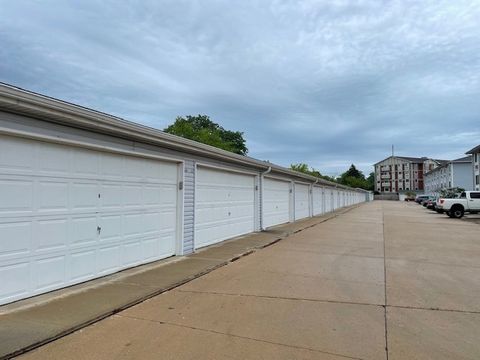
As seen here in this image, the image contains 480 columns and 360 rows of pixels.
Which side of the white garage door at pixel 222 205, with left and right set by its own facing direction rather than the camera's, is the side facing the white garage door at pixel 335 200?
left

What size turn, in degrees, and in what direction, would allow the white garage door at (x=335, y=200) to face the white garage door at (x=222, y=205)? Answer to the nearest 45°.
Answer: approximately 90° to its right

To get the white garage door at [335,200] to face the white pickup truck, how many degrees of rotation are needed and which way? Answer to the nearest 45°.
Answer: approximately 45° to its right

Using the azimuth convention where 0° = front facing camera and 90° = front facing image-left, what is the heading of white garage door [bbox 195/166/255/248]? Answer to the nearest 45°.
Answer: approximately 315°

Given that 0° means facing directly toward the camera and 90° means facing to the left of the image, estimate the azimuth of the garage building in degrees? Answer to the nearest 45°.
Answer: approximately 315°

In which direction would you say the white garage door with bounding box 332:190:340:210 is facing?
to the viewer's right
